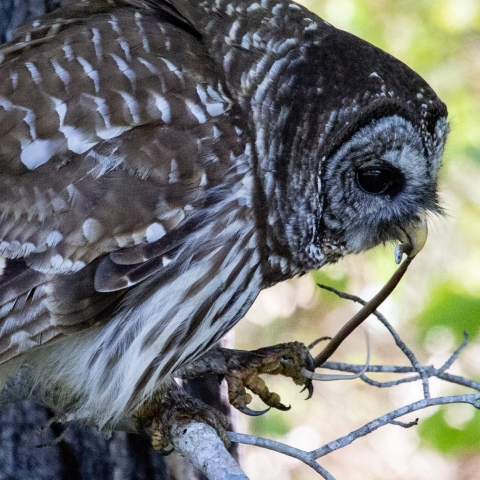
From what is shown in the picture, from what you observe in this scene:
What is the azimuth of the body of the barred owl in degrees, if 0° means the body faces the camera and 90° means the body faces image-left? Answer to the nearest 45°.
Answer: approximately 270°
